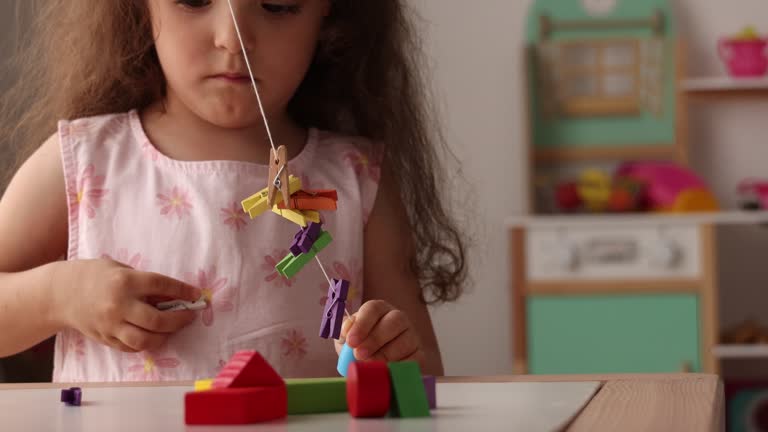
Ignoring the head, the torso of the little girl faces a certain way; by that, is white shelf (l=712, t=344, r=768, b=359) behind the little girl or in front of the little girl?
behind

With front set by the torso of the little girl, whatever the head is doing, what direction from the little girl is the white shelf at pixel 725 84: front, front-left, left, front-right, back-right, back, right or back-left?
back-left

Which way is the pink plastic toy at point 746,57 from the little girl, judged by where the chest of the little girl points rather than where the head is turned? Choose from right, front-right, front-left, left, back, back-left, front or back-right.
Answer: back-left

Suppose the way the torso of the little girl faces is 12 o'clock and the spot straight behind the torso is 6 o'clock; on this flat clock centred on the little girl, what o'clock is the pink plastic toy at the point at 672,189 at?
The pink plastic toy is roughly at 7 o'clock from the little girl.
